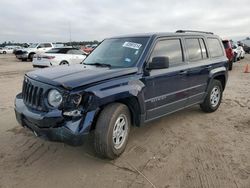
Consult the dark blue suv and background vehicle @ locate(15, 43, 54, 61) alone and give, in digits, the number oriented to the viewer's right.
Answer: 0

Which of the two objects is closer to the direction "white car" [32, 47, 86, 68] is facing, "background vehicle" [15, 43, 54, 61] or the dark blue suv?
the background vehicle

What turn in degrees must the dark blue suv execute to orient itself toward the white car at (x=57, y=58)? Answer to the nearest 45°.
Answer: approximately 135° to its right

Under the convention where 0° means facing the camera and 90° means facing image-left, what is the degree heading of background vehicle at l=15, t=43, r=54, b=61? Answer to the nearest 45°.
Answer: approximately 45°

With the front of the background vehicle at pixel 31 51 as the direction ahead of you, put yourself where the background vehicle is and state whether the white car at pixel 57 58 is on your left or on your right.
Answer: on your left

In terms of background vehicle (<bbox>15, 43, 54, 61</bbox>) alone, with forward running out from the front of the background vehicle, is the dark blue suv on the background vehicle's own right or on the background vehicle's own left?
on the background vehicle's own left

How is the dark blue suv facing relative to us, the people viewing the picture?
facing the viewer and to the left of the viewer

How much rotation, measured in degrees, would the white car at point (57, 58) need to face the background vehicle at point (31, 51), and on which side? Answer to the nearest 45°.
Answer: approximately 45° to its left
